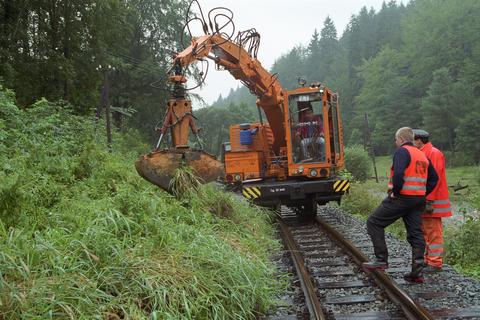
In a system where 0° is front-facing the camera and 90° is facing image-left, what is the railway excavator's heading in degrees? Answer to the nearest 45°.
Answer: approximately 45°

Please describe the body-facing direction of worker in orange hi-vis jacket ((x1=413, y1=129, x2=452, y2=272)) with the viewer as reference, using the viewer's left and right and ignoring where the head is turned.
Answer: facing to the left of the viewer

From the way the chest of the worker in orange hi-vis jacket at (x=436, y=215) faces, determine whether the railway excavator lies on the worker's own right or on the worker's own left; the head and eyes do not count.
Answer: on the worker's own right

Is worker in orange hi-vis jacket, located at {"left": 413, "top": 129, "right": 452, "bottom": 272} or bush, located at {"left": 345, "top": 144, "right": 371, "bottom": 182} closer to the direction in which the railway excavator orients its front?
the worker in orange hi-vis jacket

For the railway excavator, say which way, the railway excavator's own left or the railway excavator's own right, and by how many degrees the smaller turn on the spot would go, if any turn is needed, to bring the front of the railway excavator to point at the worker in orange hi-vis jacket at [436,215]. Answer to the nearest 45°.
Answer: approximately 45° to the railway excavator's own left

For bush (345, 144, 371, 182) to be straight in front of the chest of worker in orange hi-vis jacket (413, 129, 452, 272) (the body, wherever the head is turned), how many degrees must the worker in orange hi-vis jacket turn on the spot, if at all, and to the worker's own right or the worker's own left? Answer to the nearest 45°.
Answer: approximately 90° to the worker's own right
